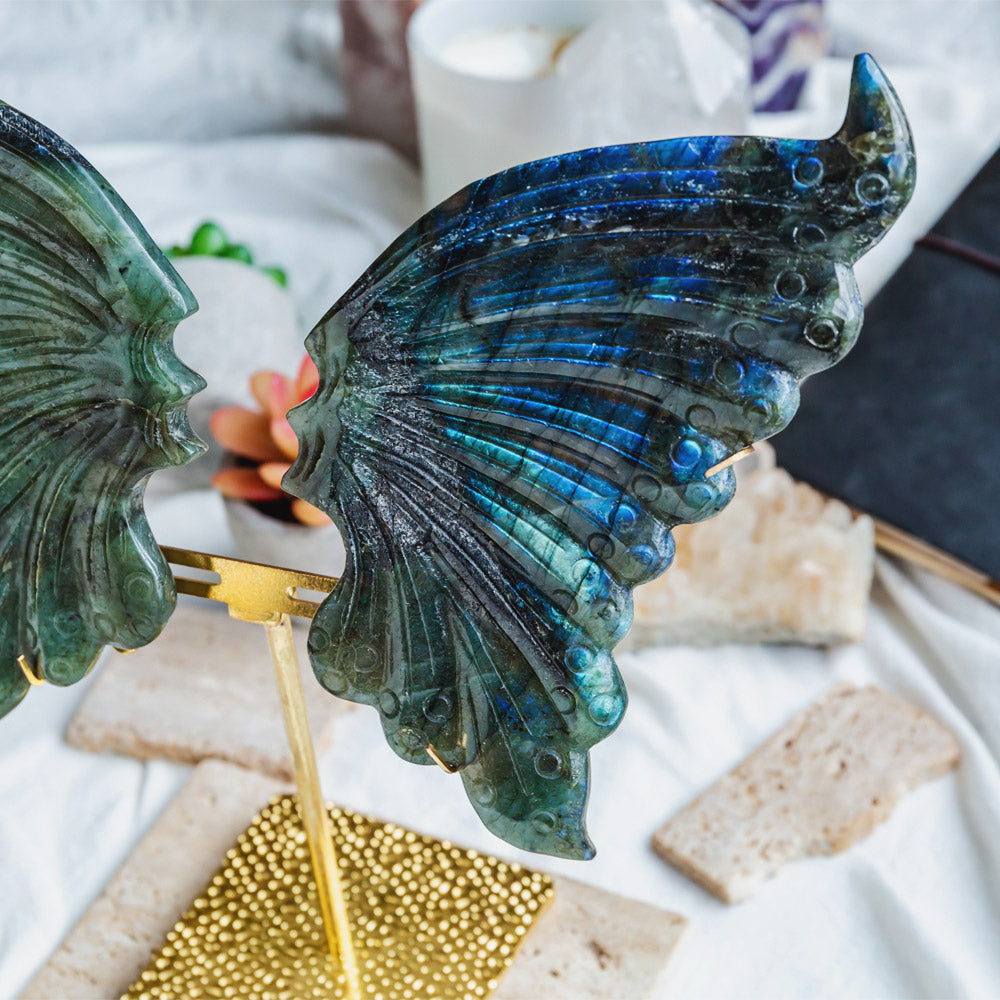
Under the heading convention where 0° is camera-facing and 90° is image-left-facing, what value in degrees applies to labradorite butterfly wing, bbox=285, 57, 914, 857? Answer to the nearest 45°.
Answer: approximately 0°

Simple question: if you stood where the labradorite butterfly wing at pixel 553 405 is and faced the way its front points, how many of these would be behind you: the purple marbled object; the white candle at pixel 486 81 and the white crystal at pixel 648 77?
3

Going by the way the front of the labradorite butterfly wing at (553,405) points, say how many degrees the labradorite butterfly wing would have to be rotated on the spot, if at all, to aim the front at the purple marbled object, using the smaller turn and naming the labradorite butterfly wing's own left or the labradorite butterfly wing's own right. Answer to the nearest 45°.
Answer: approximately 180°
